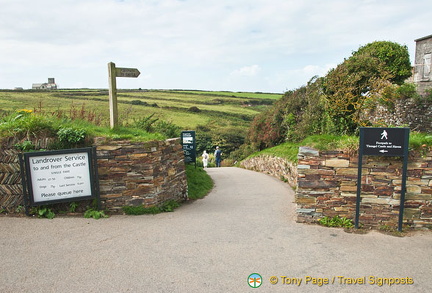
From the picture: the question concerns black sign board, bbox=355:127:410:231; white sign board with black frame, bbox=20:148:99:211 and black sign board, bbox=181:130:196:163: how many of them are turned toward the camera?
3

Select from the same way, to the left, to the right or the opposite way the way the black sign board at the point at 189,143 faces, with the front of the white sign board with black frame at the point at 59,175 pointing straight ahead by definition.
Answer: the same way

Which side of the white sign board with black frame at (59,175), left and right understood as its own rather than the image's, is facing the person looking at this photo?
front

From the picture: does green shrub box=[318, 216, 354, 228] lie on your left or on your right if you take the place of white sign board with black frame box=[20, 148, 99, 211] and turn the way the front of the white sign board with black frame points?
on your left

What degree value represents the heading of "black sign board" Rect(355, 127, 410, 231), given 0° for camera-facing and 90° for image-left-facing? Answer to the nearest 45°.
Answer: approximately 0°

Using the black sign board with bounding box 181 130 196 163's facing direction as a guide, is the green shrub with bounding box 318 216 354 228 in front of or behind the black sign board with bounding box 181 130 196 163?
in front

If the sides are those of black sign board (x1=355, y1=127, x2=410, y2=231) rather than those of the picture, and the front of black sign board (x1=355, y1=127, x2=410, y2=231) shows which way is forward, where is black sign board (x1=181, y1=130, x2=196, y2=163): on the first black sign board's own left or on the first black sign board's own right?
on the first black sign board's own right

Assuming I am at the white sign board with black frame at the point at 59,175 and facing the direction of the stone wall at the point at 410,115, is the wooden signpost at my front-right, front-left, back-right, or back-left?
front-left

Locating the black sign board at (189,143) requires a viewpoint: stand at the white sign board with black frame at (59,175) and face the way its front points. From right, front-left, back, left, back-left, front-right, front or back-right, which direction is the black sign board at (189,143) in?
back-left
